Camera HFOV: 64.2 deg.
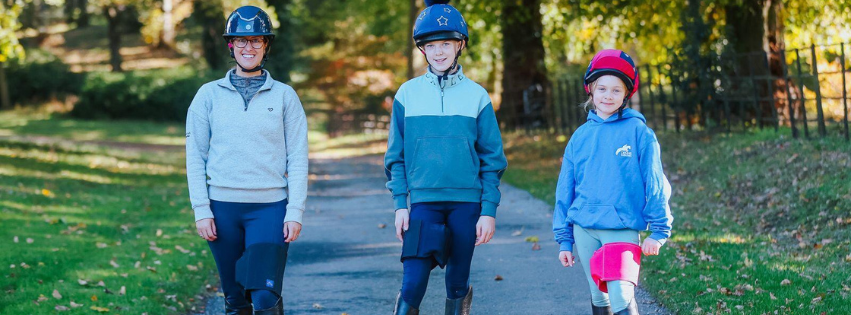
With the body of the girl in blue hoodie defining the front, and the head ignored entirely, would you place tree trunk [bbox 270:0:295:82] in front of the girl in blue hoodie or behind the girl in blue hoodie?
behind

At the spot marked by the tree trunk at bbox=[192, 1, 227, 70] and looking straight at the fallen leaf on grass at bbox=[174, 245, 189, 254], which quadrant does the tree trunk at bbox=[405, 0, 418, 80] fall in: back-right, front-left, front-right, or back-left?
front-left

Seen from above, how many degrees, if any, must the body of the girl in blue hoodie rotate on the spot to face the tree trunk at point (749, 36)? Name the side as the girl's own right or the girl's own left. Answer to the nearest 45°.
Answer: approximately 180°

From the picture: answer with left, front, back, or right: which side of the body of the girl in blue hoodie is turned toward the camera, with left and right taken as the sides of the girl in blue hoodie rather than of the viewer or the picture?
front

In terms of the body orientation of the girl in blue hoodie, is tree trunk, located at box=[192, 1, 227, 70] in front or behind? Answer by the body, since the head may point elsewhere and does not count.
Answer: behind

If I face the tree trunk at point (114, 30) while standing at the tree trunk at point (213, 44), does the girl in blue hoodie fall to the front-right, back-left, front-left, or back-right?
back-left

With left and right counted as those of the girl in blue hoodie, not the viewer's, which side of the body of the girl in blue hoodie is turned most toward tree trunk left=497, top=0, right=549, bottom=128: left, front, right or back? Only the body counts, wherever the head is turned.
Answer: back
